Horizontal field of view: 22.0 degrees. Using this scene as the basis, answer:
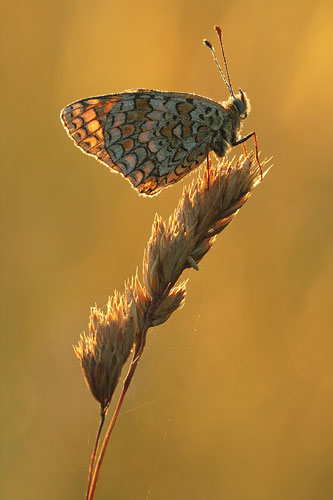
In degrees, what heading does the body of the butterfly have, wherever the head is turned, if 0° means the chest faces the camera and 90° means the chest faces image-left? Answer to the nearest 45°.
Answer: approximately 270°
